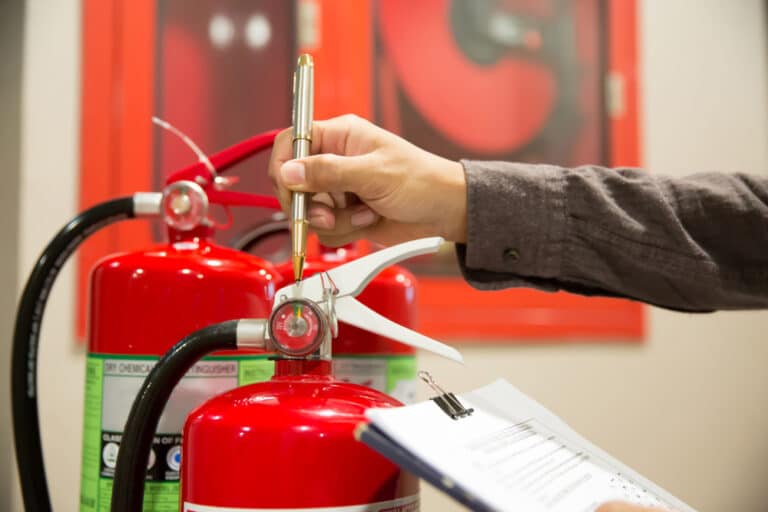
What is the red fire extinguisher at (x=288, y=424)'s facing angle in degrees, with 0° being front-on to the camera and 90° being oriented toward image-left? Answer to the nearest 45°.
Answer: approximately 0°

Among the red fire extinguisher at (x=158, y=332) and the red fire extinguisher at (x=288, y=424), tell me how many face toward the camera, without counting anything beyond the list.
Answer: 2

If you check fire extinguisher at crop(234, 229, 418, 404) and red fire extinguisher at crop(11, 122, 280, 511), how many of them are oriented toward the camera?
2
